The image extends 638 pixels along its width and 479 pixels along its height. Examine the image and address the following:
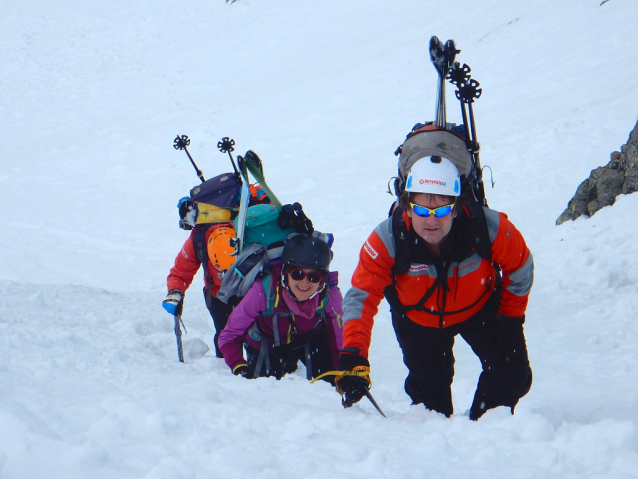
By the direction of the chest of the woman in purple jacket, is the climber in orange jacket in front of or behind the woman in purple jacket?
in front

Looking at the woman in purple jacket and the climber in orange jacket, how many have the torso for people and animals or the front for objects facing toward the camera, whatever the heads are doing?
2

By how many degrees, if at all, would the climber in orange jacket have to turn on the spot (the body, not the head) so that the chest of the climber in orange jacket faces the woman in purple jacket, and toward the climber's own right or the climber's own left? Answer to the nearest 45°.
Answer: approximately 135° to the climber's own right

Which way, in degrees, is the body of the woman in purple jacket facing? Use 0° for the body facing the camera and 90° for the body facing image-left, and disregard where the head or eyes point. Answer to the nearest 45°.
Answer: approximately 0°

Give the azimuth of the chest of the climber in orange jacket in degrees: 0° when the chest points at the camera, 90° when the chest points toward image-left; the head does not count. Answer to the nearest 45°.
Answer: approximately 0°
